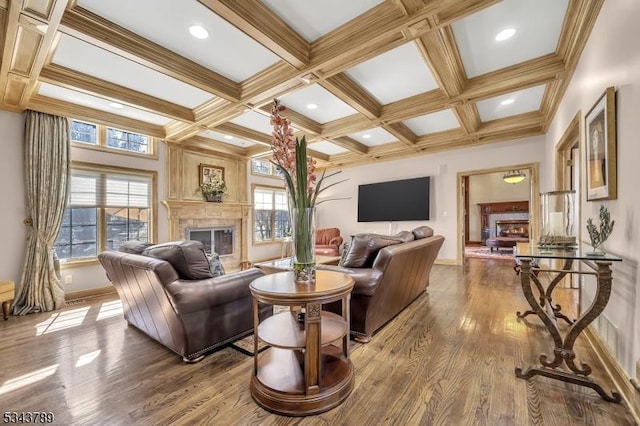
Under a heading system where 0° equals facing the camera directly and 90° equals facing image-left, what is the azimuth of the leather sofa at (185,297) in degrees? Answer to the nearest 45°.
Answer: approximately 225°

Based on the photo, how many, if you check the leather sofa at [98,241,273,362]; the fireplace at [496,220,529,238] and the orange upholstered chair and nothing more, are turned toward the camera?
2

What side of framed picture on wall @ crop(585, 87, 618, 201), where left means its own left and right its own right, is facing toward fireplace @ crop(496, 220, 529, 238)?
right

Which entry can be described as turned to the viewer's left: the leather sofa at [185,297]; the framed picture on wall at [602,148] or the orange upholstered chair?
the framed picture on wall

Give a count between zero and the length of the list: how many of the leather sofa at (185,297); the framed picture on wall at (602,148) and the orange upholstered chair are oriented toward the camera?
1

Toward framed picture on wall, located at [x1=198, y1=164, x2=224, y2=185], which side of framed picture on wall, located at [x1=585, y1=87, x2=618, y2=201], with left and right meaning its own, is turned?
front

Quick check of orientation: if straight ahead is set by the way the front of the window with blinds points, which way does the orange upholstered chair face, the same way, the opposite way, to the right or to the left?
to the right

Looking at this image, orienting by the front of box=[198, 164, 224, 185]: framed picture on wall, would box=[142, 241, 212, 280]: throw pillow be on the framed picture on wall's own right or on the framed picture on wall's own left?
on the framed picture on wall's own right

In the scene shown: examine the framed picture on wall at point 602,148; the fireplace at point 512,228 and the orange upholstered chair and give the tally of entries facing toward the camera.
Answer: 2

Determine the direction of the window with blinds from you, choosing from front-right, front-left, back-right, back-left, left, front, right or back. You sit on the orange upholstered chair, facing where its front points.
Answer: front-right

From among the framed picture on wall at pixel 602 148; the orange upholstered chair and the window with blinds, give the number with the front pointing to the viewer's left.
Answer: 1

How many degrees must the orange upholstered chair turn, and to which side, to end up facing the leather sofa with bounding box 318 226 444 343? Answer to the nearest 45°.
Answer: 0° — it already faces it

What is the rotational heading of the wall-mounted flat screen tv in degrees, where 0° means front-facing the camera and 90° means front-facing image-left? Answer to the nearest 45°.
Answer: approximately 45°

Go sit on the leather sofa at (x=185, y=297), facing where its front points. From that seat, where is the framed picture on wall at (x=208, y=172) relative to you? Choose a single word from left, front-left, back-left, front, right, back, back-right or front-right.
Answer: front-left
